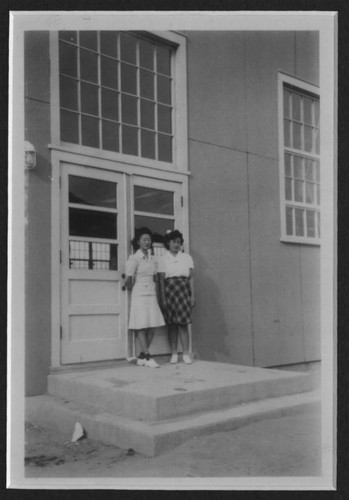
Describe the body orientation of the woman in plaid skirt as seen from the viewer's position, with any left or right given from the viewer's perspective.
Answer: facing the viewer

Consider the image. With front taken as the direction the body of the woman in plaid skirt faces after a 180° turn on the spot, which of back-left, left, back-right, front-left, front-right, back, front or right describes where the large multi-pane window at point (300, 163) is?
front-right

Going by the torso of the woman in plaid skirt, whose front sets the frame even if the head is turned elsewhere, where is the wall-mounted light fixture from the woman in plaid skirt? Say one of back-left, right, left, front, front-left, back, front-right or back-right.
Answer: front-right
